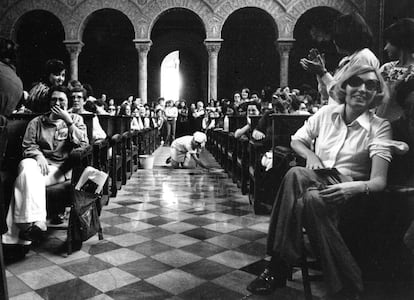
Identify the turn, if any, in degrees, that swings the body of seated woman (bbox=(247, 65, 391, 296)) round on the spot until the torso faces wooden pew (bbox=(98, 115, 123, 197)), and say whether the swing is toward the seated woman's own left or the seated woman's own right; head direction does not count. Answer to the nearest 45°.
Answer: approximately 90° to the seated woman's own right

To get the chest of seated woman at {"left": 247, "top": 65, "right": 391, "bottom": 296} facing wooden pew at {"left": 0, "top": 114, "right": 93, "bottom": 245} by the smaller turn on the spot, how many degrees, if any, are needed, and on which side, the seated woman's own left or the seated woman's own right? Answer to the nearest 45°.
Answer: approximately 45° to the seated woman's own right

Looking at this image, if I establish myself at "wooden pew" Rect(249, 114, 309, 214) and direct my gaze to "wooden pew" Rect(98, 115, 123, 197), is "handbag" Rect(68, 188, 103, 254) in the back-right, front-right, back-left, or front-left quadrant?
front-left

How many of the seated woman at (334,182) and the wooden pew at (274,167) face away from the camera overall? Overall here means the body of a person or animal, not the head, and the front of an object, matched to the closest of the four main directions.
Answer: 0

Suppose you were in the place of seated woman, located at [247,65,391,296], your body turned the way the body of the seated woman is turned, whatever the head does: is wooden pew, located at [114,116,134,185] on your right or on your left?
on your right

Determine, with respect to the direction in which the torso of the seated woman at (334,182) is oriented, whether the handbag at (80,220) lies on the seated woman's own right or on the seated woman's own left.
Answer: on the seated woman's own right

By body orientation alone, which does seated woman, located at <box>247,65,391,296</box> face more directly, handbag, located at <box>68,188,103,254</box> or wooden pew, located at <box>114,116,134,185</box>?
the handbag
